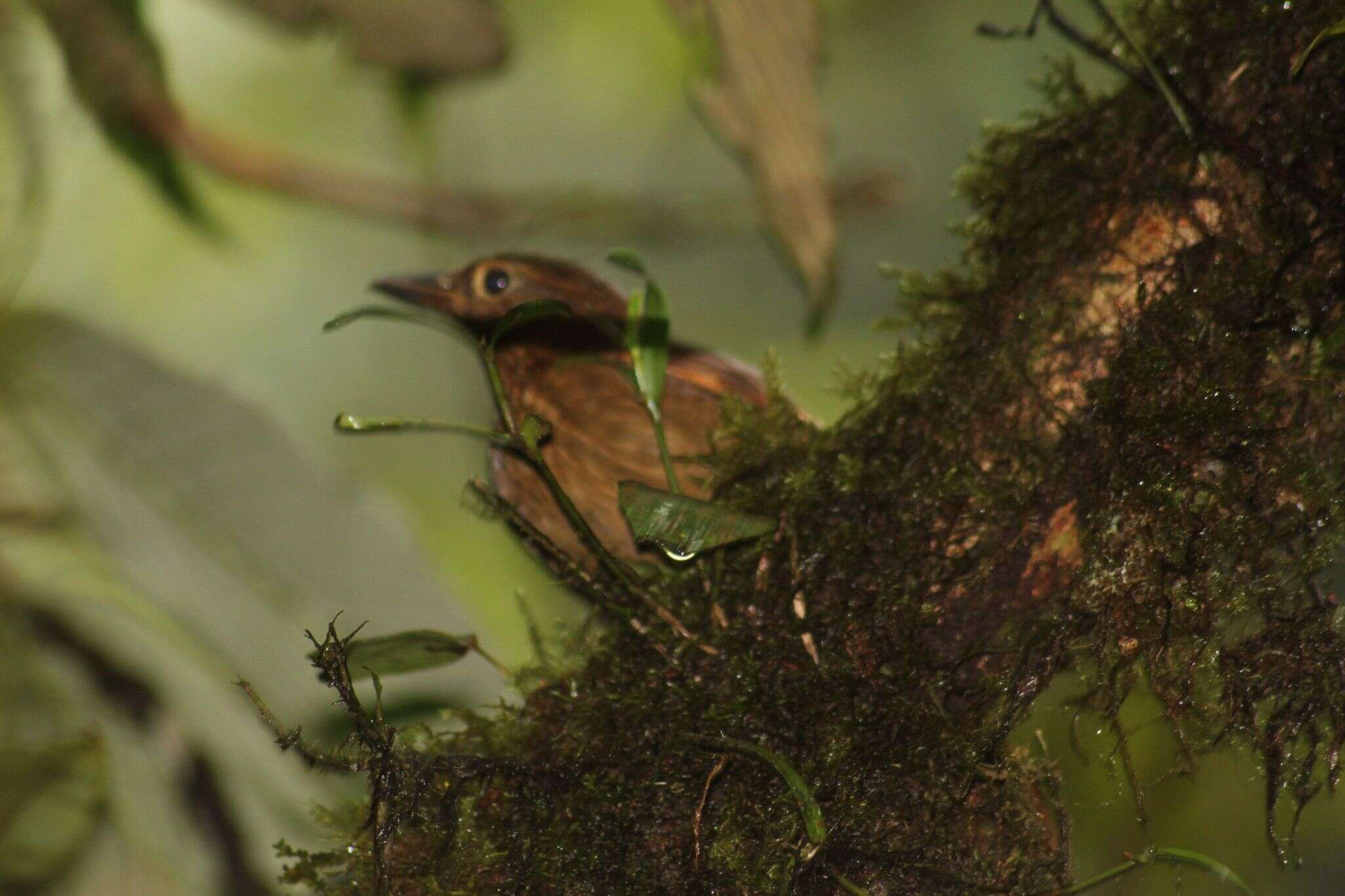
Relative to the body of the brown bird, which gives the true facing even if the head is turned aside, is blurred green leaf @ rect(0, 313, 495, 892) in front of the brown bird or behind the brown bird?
in front

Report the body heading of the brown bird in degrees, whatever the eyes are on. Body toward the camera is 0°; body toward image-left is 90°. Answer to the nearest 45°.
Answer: approximately 90°

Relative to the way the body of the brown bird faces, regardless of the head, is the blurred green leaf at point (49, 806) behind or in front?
in front
